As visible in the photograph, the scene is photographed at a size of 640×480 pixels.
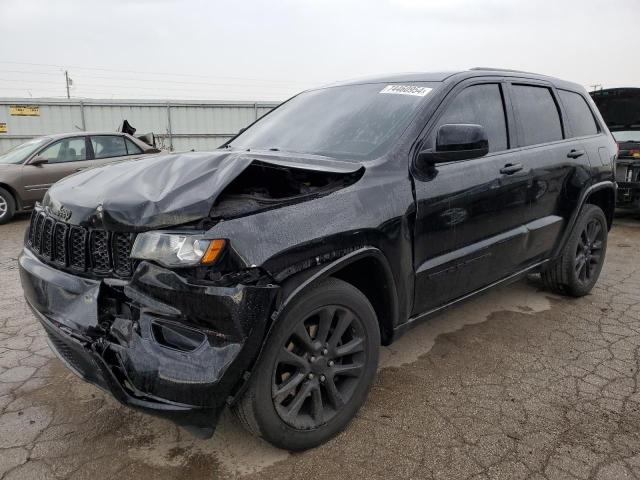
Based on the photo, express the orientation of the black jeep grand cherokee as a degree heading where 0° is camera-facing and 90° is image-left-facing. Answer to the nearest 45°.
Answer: approximately 45°

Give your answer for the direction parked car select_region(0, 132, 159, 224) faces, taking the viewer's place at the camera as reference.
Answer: facing the viewer and to the left of the viewer

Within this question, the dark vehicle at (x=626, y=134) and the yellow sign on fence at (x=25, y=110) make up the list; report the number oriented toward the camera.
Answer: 2

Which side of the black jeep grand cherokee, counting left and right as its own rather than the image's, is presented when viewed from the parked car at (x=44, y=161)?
right

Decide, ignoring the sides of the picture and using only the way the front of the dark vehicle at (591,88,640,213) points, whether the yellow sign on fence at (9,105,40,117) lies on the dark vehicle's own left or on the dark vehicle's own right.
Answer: on the dark vehicle's own right

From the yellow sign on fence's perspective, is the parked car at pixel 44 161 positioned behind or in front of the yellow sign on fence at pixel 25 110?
in front

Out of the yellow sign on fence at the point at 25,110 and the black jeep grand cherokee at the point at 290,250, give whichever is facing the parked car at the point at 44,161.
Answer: the yellow sign on fence

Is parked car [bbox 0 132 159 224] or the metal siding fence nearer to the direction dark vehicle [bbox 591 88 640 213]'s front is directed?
the parked car

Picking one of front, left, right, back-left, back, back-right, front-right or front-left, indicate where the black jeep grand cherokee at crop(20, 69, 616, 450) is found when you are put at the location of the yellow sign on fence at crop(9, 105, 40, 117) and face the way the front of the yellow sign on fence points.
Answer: front

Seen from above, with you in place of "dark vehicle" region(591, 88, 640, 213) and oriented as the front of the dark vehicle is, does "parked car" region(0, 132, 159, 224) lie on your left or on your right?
on your right

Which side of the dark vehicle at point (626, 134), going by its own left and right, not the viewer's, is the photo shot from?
front
